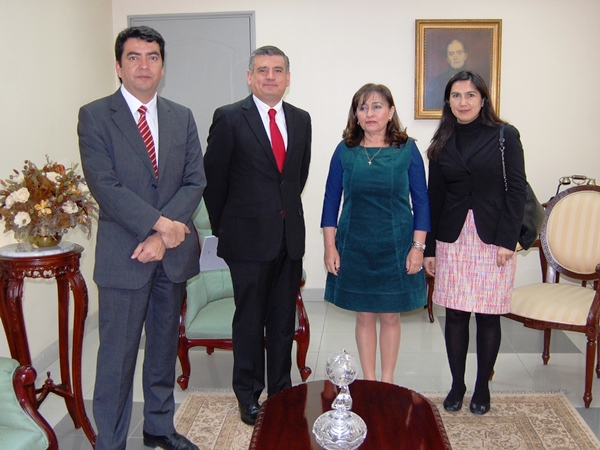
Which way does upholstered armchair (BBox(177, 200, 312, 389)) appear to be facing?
toward the camera

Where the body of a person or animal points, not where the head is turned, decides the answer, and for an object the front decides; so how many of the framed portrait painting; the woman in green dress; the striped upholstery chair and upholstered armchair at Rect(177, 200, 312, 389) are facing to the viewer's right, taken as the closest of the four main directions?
0

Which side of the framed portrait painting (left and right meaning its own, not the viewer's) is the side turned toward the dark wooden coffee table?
front

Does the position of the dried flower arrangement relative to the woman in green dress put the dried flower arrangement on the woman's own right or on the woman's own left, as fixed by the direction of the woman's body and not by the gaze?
on the woman's own right

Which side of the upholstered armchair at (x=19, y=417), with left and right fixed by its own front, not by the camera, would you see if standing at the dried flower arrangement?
left

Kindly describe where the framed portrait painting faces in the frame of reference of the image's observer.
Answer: facing the viewer

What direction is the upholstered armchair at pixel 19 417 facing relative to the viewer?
to the viewer's right

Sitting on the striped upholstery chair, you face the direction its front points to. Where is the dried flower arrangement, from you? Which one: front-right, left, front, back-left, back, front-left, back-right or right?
front

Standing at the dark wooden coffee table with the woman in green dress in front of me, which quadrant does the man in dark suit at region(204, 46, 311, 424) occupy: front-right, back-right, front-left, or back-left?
front-left

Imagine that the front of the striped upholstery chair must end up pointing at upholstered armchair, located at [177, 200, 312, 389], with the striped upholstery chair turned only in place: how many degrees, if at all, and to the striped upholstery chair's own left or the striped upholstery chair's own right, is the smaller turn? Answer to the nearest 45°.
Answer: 0° — it already faces it
